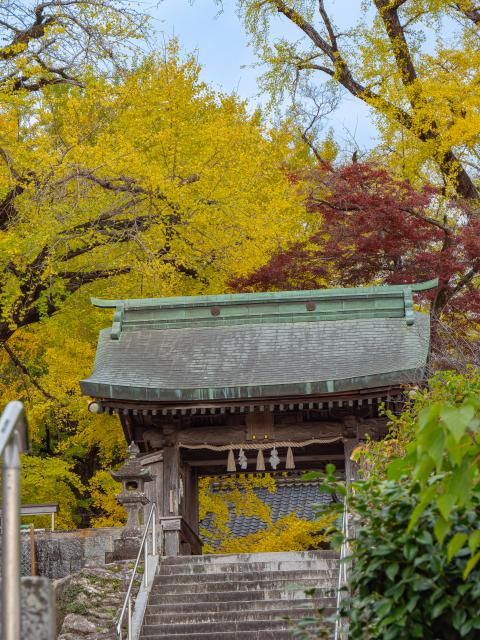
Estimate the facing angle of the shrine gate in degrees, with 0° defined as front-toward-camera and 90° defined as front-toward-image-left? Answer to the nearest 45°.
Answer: approximately 0°

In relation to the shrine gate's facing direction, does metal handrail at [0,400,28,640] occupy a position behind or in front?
in front

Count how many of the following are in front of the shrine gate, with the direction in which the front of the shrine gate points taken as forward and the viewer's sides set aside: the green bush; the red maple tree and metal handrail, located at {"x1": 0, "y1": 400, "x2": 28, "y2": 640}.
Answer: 2

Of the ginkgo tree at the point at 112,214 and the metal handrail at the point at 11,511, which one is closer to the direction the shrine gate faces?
the metal handrail

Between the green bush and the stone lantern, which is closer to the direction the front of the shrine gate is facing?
the green bush
